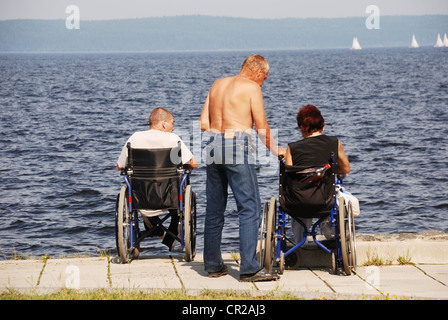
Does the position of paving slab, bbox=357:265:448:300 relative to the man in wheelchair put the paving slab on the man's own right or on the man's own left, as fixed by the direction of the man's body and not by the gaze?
on the man's own right

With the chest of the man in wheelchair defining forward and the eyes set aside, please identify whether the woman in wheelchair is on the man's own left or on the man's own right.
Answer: on the man's own right

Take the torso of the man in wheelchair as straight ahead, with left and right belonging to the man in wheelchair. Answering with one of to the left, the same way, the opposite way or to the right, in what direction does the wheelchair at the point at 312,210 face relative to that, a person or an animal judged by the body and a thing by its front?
the same way

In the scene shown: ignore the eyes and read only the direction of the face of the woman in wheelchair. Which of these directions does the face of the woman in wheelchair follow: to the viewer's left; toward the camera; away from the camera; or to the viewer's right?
away from the camera

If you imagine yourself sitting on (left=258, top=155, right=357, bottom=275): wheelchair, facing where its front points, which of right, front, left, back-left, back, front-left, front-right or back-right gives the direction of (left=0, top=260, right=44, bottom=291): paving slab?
left

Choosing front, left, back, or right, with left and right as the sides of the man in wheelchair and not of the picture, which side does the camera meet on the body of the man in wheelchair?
back

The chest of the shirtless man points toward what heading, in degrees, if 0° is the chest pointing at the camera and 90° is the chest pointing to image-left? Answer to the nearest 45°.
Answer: approximately 225°

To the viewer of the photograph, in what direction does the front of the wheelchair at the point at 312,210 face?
facing away from the viewer

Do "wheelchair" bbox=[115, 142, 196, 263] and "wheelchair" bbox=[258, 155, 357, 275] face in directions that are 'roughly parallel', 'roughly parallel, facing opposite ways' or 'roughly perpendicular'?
roughly parallel

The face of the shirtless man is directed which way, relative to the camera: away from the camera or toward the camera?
away from the camera

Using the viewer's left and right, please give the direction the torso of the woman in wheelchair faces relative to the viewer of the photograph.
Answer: facing away from the viewer

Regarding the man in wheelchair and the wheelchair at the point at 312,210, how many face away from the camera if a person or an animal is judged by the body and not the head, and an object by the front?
2

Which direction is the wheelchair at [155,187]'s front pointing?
away from the camera

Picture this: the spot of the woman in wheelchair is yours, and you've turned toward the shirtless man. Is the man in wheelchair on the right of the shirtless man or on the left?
right
